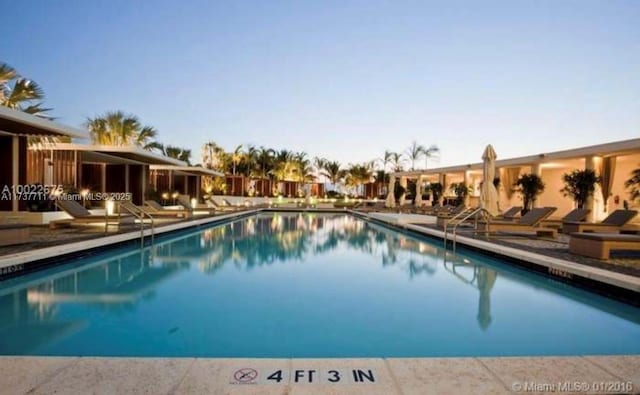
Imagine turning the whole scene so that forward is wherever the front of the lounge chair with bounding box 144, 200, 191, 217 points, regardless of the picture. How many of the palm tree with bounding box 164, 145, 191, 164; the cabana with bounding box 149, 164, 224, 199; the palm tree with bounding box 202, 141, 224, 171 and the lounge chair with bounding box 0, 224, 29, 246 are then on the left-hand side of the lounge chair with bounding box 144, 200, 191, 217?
3

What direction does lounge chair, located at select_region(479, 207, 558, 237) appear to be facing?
to the viewer's left

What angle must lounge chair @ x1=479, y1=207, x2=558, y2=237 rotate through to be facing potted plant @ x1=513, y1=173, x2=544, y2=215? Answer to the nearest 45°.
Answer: approximately 90° to its right

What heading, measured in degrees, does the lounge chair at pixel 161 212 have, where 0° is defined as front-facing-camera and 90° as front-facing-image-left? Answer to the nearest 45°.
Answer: approximately 270°

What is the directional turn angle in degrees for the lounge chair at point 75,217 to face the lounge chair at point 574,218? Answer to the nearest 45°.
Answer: approximately 45° to its right

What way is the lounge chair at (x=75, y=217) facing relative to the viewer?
to the viewer's right

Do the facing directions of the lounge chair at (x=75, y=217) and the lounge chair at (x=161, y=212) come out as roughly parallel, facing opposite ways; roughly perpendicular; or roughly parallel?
roughly parallel

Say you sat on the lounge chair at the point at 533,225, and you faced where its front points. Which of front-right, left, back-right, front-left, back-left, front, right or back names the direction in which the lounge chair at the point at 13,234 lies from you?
front-left
